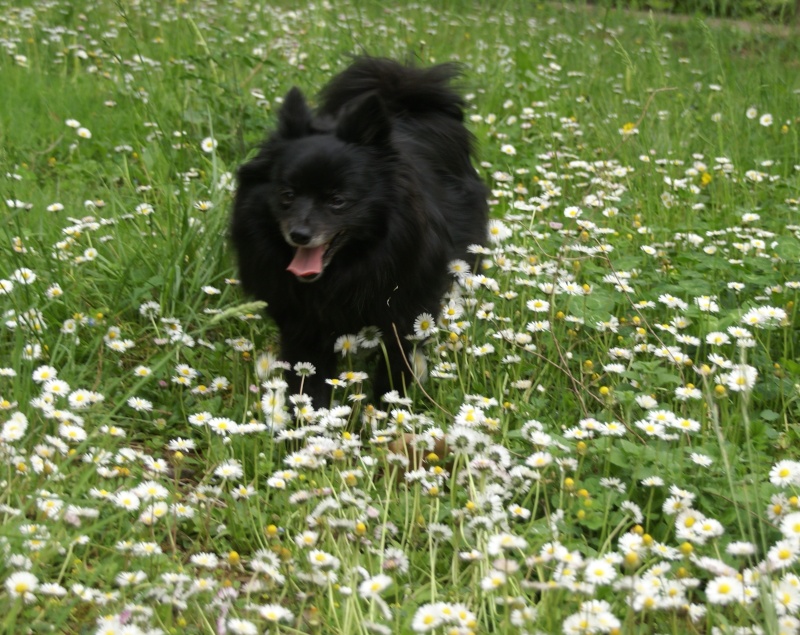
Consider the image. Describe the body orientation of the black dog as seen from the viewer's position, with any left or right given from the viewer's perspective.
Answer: facing the viewer and to the left of the viewer
